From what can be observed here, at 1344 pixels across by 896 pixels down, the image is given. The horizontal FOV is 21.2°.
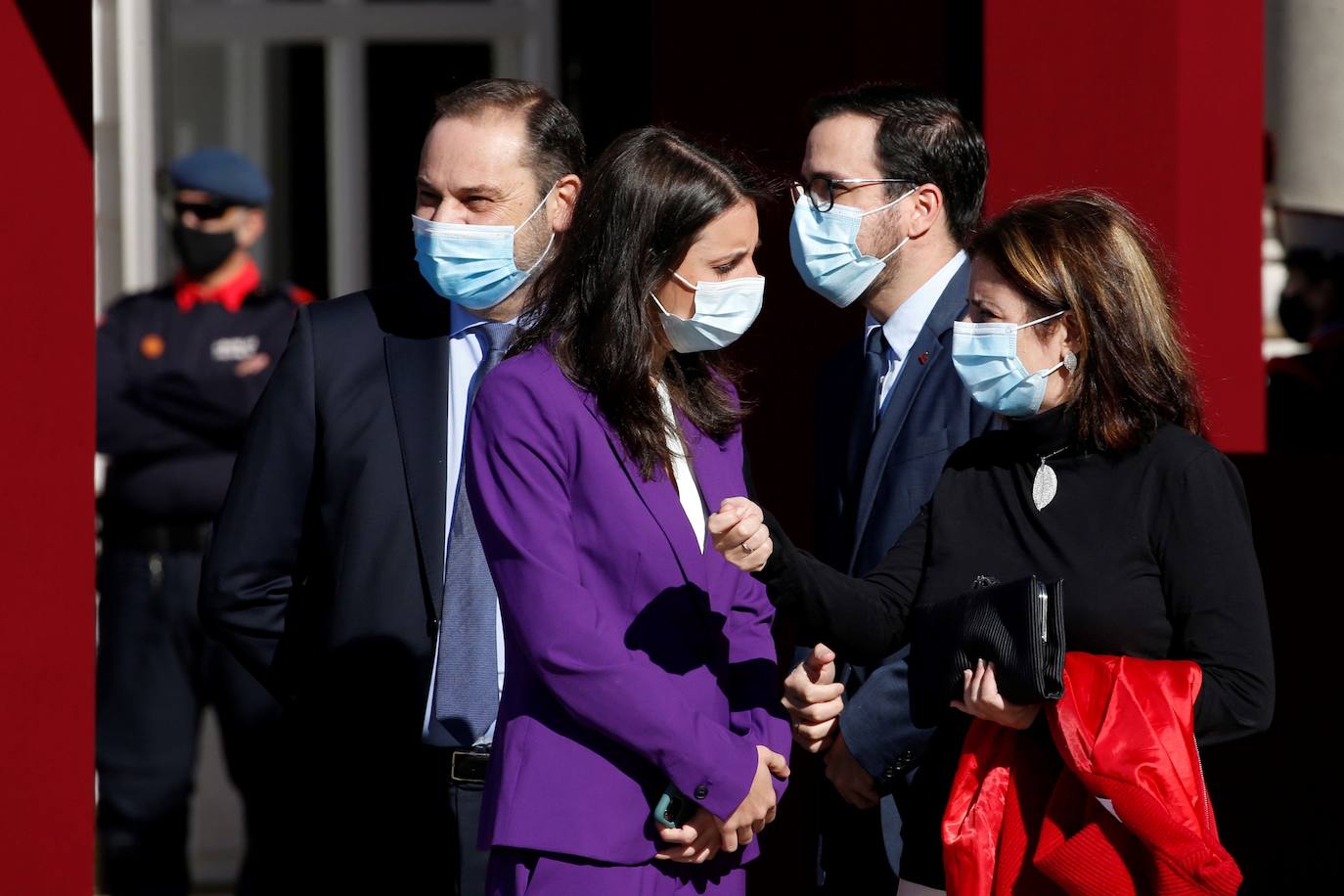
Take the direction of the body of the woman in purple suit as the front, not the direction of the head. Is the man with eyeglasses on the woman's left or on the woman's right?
on the woman's left

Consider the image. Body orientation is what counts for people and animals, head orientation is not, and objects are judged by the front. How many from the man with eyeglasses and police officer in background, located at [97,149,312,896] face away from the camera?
0

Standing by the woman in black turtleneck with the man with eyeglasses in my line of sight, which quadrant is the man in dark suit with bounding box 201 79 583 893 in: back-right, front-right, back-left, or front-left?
front-left

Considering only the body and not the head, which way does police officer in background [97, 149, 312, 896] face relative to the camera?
toward the camera

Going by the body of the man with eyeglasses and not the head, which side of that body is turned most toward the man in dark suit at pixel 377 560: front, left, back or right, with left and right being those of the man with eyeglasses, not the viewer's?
front

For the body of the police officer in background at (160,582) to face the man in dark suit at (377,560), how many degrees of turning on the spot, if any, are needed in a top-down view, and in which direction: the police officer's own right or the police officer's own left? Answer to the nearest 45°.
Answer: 0° — they already face them

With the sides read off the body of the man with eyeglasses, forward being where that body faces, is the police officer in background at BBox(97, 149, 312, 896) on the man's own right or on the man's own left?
on the man's own right

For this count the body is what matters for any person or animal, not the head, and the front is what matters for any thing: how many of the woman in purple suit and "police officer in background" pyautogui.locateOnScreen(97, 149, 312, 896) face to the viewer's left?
0

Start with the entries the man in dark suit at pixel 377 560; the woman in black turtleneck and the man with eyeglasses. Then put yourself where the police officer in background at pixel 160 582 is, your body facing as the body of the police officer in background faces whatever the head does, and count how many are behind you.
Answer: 0

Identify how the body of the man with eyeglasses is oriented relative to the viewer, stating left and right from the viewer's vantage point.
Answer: facing the viewer and to the left of the viewer

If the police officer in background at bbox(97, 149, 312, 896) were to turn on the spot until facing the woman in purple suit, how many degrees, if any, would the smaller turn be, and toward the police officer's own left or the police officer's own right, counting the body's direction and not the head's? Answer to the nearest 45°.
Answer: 0° — they already face them

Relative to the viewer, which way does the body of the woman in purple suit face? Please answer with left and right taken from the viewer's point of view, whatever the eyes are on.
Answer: facing the viewer and to the right of the viewer

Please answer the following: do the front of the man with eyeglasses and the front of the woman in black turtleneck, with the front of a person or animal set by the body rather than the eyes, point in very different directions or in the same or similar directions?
same or similar directions

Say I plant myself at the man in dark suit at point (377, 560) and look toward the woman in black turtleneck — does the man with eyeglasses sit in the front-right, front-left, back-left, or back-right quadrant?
front-left
